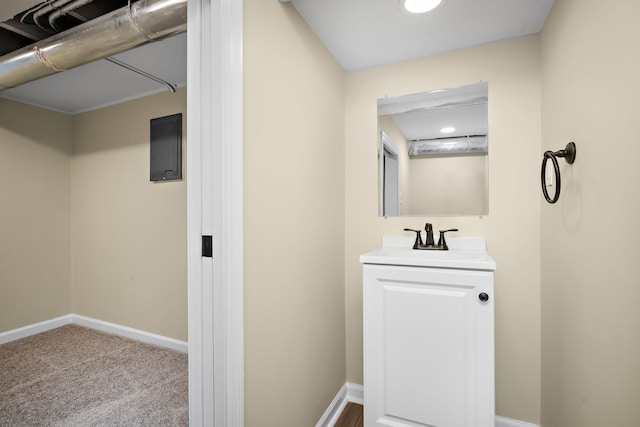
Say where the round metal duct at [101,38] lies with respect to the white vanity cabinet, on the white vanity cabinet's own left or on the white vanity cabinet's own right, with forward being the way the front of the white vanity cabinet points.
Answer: on the white vanity cabinet's own right

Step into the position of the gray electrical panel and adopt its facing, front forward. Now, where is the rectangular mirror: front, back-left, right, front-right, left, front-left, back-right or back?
left

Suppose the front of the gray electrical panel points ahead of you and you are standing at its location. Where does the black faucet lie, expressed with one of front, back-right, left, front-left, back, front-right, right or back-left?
left

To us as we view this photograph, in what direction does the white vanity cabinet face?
facing the viewer

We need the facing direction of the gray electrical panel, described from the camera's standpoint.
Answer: facing the viewer and to the left of the viewer

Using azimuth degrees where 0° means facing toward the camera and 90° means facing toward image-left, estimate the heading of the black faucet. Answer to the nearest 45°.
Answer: approximately 0°

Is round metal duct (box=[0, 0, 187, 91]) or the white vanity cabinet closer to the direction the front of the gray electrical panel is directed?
the round metal duct

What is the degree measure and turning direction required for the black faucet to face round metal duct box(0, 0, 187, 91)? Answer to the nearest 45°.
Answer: approximately 45° to its right
